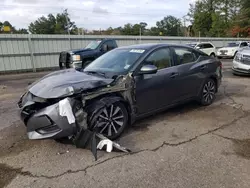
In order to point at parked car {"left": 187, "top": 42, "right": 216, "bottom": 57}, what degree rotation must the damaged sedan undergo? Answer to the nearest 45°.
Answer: approximately 180°

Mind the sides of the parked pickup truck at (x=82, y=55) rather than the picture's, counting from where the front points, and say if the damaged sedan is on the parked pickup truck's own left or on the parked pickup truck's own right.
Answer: on the parked pickup truck's own left

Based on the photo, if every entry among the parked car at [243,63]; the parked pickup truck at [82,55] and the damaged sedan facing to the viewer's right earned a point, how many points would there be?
0

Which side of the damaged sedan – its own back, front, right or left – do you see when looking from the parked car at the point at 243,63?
back

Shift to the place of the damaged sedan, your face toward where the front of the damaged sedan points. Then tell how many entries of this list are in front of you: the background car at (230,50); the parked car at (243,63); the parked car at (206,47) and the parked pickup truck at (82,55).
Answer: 0

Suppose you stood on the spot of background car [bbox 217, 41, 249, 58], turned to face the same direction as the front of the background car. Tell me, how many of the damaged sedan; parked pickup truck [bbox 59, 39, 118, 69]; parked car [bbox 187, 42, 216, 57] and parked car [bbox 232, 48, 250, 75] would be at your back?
0

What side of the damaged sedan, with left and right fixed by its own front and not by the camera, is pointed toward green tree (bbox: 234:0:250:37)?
back

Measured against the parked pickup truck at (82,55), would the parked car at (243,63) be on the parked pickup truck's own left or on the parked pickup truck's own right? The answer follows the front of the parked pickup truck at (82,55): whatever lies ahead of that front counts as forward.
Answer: on the parked pickup truck's own left

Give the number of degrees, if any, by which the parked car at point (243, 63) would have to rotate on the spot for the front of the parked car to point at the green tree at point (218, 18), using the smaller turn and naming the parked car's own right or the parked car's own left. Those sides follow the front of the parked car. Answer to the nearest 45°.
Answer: approximately 135° to the parked car's own right

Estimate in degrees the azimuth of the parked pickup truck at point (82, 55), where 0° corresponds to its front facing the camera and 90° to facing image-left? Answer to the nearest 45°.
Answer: approximately 45°

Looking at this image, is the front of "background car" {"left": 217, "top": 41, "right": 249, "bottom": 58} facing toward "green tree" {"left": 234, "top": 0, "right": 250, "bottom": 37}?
no

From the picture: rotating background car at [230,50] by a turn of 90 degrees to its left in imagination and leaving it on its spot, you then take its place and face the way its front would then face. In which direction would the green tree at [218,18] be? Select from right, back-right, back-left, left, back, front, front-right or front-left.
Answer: back-left

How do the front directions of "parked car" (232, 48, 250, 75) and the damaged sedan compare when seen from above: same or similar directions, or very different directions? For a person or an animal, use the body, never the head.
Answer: same or similar directions

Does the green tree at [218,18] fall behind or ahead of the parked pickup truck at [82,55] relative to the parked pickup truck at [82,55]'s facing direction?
behind

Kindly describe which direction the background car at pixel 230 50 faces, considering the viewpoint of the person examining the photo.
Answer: facing the viewer and to the left of the viewer

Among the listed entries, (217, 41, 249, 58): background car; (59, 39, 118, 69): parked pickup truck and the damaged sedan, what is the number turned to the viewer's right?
0

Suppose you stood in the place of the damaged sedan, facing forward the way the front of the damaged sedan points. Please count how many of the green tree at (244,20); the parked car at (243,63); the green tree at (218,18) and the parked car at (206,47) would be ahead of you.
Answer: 0

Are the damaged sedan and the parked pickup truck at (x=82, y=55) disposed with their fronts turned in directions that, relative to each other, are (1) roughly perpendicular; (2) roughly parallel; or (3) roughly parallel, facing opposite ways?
roughly parallel

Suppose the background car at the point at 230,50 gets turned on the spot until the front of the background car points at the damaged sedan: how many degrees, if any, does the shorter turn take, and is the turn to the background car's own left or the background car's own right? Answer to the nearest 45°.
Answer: approximately 45° to the background car's own left

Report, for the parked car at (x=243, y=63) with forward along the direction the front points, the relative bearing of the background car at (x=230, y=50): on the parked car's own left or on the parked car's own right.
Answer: on the parked car's own right
